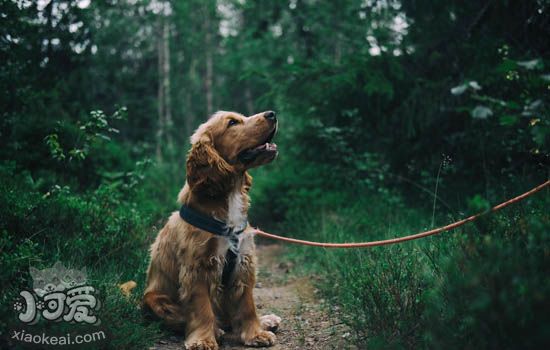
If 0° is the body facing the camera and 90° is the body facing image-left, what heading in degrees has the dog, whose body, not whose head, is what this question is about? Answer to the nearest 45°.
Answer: approximately 315°
